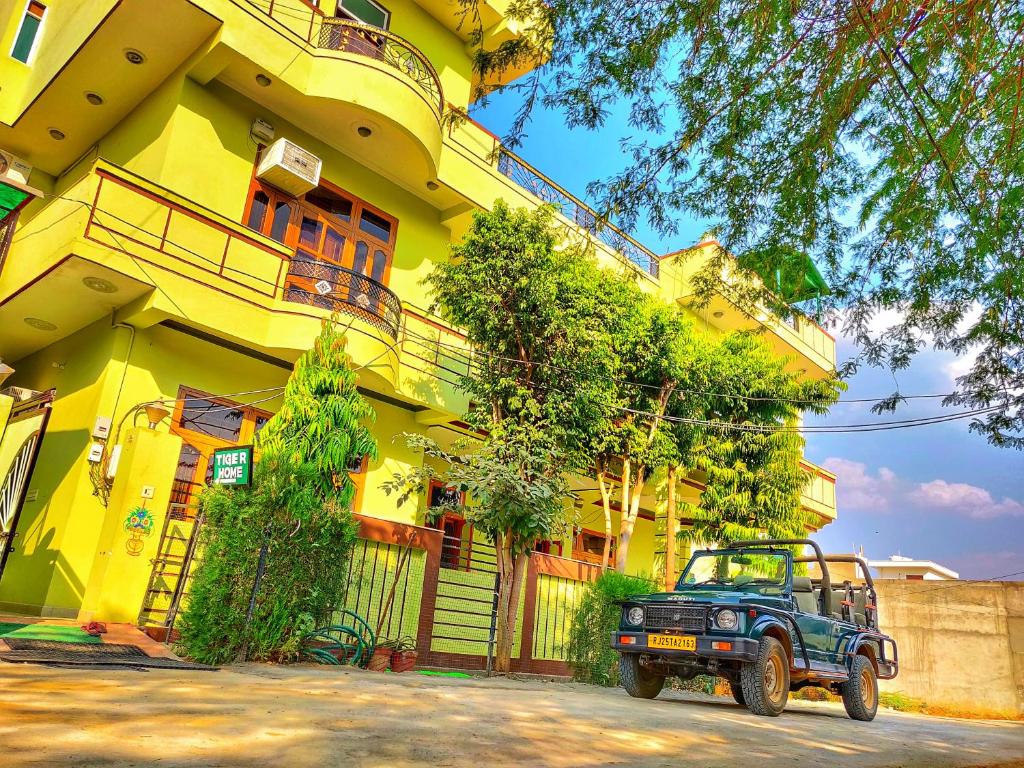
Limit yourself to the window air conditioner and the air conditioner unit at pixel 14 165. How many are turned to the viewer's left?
0

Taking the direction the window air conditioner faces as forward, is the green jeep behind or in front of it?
in front

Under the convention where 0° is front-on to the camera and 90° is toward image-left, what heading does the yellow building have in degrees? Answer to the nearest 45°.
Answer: approximately 315°

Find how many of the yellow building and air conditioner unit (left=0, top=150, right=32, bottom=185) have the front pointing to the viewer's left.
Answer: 0

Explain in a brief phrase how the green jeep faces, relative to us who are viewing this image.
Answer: facing the viewer and to the left of the viewer

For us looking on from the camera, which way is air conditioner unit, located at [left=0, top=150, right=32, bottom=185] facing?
facing the viewer and to the right of the viewer

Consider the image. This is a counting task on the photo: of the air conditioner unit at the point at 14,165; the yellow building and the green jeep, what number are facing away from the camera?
0

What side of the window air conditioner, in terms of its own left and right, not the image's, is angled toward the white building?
left
